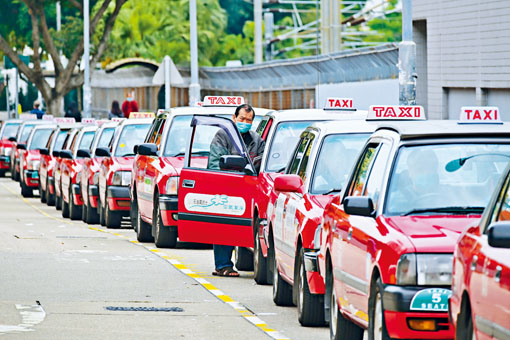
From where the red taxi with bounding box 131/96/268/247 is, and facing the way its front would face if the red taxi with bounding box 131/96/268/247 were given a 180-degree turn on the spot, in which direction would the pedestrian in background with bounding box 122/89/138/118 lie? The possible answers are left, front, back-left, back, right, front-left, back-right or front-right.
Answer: front-right

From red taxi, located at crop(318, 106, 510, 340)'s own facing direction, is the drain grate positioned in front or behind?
behind

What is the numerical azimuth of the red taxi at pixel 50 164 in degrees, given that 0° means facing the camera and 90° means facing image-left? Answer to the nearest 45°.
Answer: approximately 315°

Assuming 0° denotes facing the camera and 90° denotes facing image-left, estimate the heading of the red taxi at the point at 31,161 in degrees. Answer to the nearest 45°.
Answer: approximately 315°
